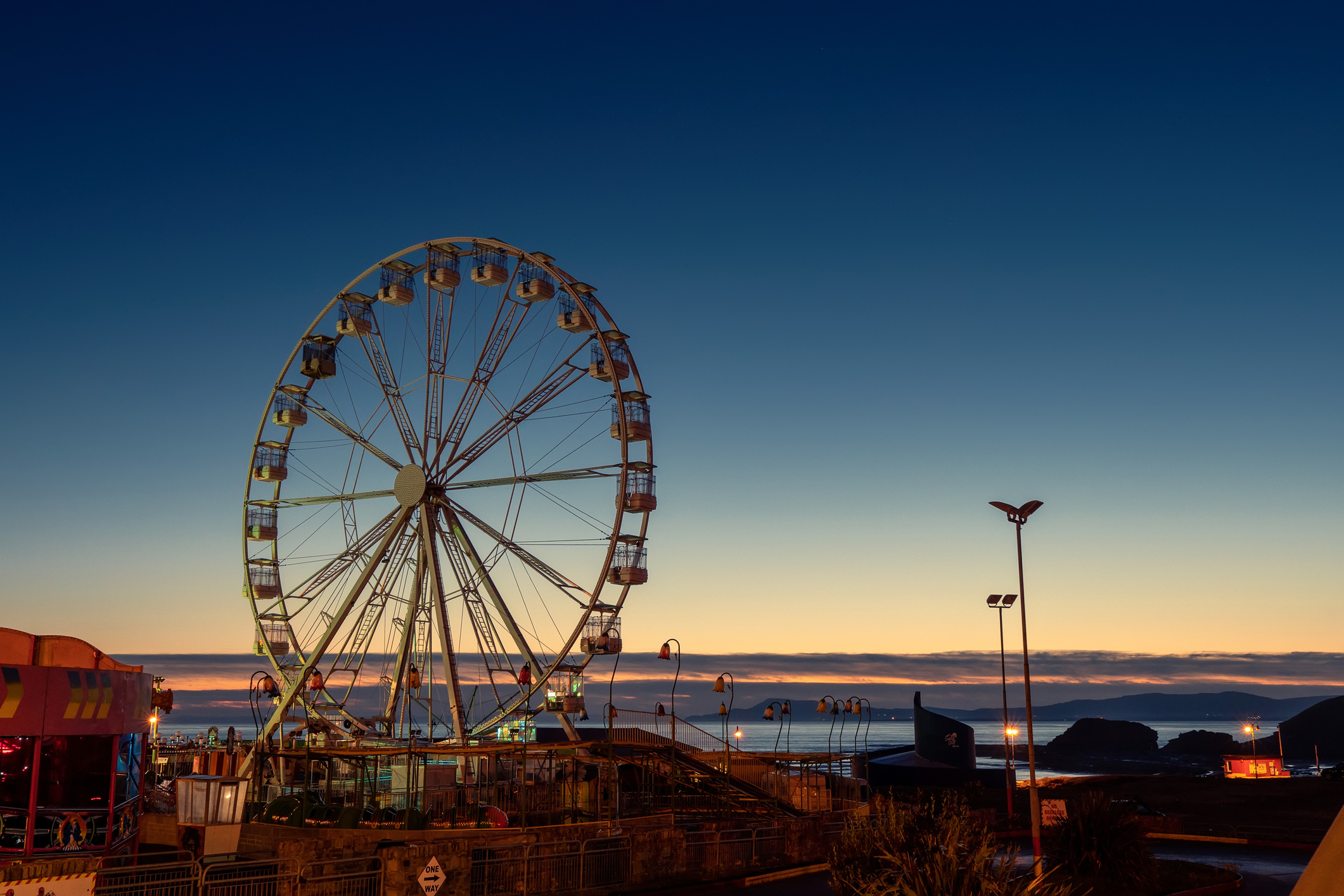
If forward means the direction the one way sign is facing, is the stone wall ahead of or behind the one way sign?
behind

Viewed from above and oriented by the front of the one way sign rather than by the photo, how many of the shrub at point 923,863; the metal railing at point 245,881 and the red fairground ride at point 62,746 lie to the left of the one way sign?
1

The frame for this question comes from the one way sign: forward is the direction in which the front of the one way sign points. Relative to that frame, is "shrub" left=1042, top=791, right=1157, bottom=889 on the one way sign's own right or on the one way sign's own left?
on the one way sign's own left

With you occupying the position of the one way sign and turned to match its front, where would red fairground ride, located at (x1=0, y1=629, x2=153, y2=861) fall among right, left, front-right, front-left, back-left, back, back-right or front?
back-right

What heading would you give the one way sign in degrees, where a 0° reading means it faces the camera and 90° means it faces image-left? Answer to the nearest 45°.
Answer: approximately 0°

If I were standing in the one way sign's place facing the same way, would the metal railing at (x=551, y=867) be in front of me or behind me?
behind

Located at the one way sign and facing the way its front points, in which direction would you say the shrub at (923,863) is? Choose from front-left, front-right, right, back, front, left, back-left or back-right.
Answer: left

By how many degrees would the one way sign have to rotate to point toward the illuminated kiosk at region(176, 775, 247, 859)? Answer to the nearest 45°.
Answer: approximately 135° to its right

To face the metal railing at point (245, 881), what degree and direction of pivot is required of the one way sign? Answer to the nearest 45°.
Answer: approximately 135° to its right
